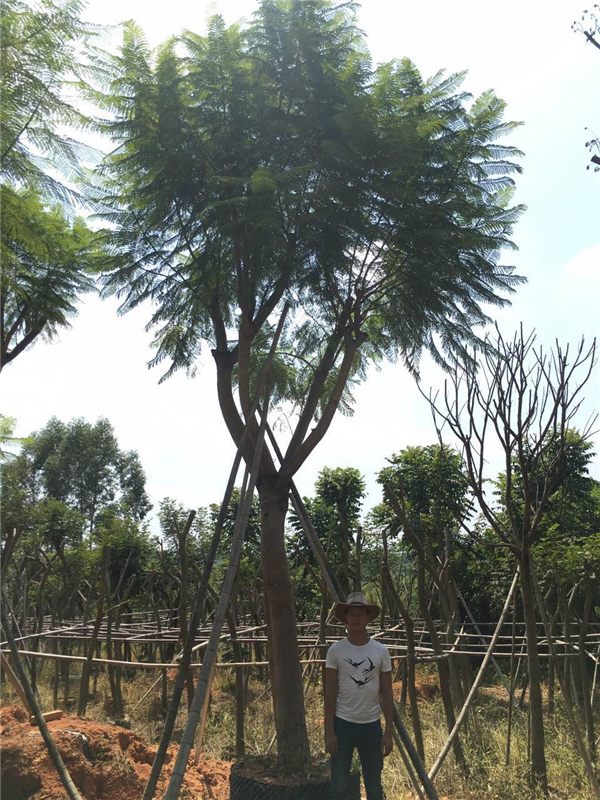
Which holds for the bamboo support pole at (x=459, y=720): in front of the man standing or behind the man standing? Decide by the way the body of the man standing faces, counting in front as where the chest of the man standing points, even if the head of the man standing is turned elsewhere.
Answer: behind

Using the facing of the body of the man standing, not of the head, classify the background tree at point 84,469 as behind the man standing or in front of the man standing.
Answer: behind

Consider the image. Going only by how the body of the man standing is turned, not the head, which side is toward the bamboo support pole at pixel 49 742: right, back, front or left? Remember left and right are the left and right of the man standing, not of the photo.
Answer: right

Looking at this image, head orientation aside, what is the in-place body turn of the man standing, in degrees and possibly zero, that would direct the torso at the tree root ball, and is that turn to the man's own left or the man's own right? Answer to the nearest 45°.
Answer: approximately 135° to the man's own right

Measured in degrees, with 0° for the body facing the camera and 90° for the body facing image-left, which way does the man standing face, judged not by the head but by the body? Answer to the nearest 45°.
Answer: approximately 0°

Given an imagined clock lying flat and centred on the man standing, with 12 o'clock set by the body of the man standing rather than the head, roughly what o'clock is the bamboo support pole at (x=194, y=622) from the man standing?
The bamboo support pole is roughly at 4 o'clock from the man standing.

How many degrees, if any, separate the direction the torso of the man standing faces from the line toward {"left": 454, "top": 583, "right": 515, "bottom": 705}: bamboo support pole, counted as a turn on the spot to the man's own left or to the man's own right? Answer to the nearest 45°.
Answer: approximately 180°
